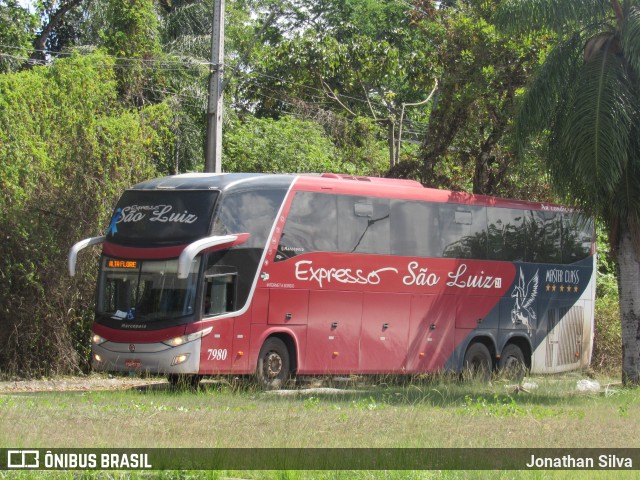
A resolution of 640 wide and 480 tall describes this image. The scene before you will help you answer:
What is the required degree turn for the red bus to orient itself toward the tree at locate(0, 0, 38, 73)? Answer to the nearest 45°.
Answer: approximately 90° to its right

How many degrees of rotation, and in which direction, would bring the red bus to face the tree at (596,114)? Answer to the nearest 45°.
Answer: approximately 135° to its left

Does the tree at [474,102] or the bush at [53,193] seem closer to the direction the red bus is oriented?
the bush

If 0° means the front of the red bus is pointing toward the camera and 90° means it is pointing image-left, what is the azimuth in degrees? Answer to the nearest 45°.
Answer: approximately 45°

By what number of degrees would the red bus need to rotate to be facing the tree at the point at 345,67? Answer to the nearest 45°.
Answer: approximately 135° to its right

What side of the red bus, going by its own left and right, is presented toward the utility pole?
right

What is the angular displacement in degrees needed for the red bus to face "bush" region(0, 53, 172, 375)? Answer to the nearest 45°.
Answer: approximately 45° to its right
